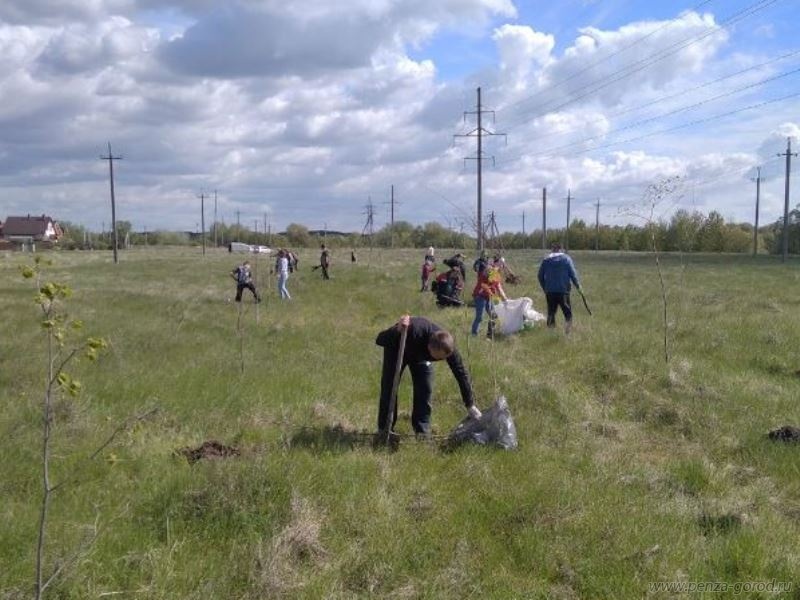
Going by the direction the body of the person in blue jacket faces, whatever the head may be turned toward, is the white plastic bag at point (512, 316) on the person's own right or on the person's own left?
on the person's own left

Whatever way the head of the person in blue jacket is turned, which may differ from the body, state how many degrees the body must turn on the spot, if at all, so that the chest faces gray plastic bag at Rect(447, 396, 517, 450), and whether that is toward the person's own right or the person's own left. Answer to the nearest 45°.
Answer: approximately 180°

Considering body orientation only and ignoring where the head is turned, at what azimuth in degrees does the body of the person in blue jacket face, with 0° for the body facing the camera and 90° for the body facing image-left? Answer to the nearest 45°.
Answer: approximately 180°
